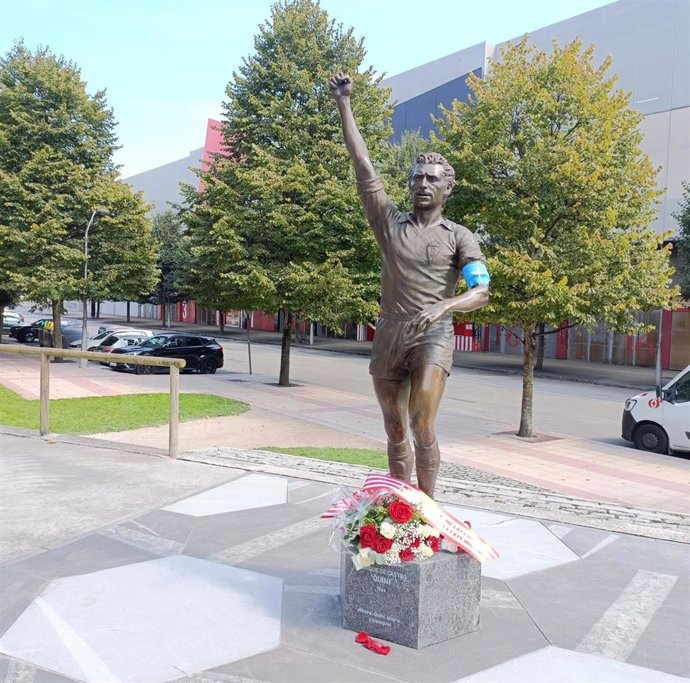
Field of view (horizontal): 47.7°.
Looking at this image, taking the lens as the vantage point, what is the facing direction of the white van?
facing to the left of the viewer

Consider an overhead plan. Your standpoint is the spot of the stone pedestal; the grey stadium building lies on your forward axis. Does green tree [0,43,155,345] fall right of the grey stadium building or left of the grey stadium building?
left

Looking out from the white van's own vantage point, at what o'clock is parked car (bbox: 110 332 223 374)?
The parked car is roughly at 1 o'clock from the white van.

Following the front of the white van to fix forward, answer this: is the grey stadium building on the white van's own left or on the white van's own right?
on the white van's own right

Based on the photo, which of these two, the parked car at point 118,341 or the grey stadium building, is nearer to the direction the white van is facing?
the parked car

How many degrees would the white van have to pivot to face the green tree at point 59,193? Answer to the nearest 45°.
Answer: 0° — it already faces it
